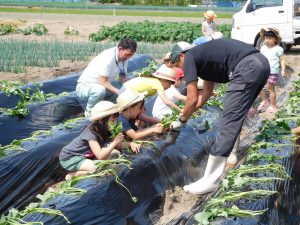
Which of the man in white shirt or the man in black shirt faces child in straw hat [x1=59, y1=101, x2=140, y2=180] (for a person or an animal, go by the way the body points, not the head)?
the man in black shirt

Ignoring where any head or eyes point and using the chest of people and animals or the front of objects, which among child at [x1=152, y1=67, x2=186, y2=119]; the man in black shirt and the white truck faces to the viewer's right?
the child

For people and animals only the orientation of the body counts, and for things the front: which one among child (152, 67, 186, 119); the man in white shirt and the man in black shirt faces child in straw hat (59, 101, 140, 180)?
the man in black shirt

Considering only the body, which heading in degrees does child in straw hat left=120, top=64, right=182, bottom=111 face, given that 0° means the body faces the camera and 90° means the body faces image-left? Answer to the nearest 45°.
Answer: approximately 270°

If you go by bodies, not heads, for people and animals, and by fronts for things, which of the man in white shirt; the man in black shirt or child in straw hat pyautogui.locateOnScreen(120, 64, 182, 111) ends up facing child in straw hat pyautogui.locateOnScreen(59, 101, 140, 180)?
the man in black shirt

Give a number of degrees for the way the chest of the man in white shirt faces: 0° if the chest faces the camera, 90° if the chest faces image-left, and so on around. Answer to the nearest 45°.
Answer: approximately 270°

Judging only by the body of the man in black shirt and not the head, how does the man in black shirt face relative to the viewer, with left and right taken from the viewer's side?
facing to the left of the viewer

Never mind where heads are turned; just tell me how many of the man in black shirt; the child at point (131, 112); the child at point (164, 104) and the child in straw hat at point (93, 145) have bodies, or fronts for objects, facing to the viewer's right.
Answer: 3

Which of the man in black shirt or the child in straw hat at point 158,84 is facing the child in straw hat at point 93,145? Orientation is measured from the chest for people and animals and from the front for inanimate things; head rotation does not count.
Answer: the man in black shirt

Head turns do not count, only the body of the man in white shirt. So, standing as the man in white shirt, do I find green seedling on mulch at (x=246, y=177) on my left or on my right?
on my right

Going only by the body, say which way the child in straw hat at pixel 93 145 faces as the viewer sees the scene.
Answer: to the viewer's right

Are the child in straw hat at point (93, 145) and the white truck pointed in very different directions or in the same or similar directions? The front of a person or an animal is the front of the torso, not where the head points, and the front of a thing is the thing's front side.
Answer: very different directions

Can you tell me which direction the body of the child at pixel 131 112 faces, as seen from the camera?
to the viewer's right

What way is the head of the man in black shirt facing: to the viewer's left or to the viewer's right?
to the viewer's left

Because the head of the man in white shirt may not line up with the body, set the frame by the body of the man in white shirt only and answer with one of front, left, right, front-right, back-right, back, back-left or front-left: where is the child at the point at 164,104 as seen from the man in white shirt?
front-right
